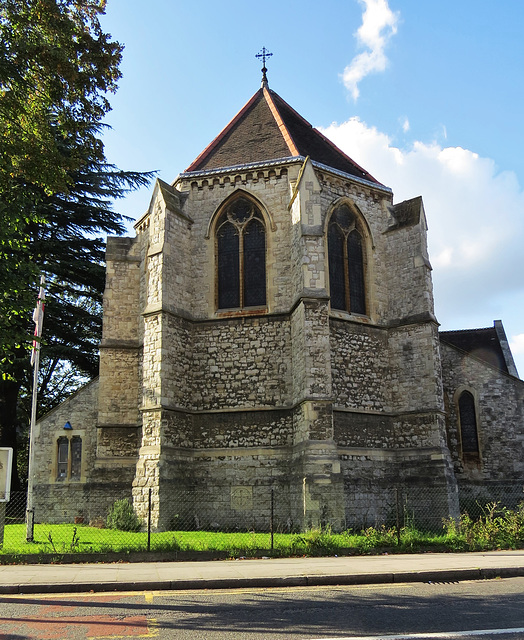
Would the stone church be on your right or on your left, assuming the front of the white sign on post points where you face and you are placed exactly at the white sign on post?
on your left

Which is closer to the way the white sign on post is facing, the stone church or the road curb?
the road curb

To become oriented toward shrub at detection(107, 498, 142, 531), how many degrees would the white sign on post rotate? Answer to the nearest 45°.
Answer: approximately 135° to its left

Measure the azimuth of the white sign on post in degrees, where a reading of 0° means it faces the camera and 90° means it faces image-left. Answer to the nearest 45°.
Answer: approximately 0°
